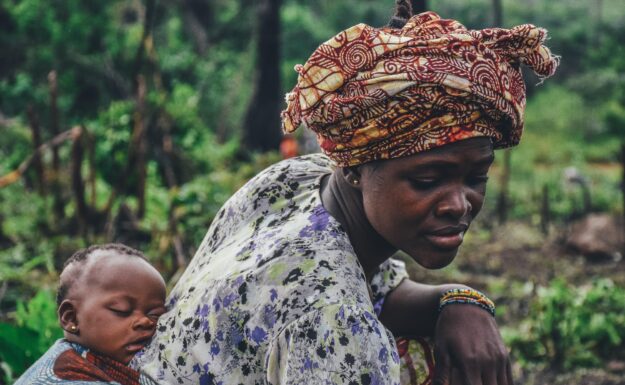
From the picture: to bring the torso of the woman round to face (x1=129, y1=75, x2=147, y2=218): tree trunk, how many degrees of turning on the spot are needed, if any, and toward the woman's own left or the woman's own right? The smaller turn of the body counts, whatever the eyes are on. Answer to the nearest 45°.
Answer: approximately 90° to the woman's own left

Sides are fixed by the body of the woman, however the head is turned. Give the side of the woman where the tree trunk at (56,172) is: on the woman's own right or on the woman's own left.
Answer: on the woman's own left

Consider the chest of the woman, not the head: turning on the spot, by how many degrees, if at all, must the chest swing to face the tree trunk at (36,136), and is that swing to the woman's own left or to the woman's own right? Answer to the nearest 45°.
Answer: approximately 135° to the woman's own left

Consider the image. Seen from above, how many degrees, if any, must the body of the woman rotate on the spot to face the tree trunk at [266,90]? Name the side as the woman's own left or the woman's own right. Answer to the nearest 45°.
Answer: approximately 90° to the woman's own left

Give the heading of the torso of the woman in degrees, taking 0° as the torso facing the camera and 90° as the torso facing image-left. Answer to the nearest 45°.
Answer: approximately 270°
